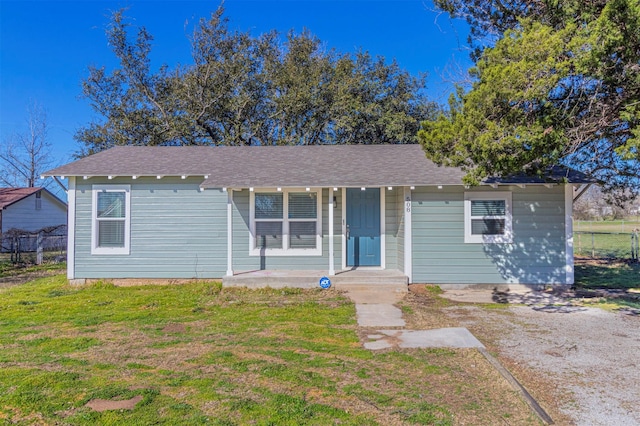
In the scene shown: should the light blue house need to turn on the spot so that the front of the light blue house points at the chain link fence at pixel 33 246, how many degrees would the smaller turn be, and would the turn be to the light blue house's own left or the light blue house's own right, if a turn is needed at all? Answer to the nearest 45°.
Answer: approximately 135° to the light blue house's own right

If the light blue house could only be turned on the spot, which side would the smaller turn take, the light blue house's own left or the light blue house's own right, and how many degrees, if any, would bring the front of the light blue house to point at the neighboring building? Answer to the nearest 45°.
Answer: approximately 135° to the light blue house's own right

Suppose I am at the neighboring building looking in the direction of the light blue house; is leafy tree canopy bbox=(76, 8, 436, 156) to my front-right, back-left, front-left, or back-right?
front-left

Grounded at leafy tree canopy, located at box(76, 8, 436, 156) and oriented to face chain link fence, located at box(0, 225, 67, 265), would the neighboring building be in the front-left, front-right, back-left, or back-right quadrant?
front-right

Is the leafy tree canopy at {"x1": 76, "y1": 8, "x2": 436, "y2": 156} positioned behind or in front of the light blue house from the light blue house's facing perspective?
behind

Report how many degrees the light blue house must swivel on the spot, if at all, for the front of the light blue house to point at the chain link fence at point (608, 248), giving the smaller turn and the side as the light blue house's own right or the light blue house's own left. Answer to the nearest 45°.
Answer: approximately 135° to the light blue house's own left

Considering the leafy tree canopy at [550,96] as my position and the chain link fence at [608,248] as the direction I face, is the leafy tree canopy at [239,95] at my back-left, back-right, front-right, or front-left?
front-left

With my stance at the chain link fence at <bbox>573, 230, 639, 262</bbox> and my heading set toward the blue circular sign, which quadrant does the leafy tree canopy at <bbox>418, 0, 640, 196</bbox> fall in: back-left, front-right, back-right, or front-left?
front-left

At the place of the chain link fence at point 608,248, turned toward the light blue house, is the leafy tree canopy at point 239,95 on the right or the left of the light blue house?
right

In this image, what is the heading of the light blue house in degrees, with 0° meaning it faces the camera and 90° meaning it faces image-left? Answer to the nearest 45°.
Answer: approximately 0°
